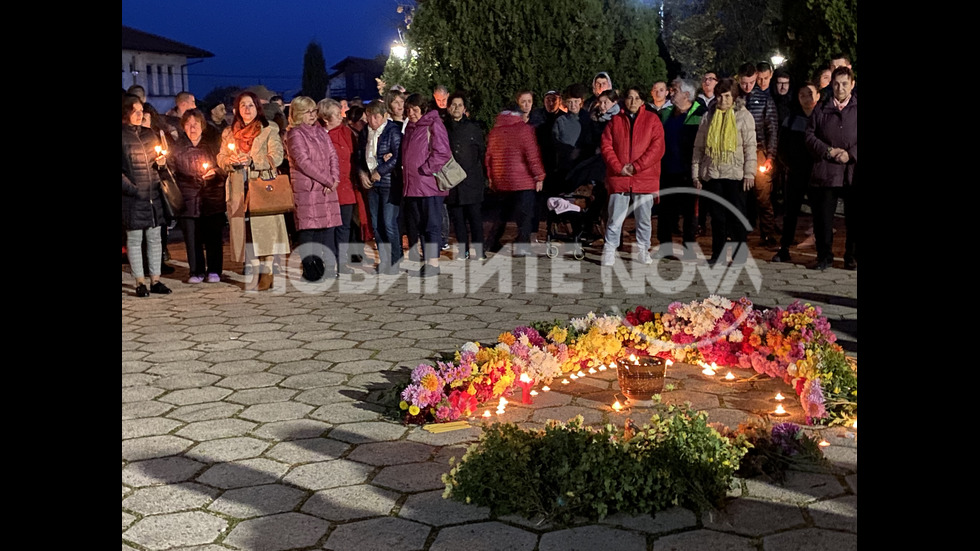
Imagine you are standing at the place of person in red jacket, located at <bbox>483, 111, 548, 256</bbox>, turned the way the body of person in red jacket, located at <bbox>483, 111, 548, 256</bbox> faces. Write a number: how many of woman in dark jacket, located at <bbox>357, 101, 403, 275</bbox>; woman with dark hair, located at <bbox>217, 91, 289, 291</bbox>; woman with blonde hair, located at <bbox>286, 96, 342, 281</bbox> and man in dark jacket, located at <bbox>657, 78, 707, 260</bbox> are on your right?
1

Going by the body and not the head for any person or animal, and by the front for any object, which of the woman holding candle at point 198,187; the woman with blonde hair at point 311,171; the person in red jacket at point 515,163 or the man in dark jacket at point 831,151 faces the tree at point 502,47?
the person in red jacket

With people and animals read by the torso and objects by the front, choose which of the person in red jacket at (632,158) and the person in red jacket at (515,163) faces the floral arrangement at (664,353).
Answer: the person in red jacket at (632,158)

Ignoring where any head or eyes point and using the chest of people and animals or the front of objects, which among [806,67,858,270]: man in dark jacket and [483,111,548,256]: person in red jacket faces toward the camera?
the man in dark jacket

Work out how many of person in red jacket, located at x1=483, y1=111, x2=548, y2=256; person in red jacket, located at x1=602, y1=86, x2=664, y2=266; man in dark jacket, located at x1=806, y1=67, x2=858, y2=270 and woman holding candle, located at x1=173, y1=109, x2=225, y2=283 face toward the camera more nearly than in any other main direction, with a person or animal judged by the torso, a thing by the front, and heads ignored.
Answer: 3

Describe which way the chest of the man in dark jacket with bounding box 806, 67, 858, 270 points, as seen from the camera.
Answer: toward the camera

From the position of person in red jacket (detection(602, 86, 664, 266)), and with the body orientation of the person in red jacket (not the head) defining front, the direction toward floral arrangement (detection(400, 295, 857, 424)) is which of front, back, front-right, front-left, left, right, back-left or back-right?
front

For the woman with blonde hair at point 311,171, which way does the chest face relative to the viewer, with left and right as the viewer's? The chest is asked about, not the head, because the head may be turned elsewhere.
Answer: facing the viewer and to the right of the viewer

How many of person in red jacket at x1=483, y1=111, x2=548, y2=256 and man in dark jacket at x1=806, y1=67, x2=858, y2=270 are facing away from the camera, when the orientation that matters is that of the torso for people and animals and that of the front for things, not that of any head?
1

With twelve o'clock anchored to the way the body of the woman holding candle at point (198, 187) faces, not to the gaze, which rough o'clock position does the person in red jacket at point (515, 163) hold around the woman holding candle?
The person in red jacket is roughly at 9 o'clock from the woman holding candle.

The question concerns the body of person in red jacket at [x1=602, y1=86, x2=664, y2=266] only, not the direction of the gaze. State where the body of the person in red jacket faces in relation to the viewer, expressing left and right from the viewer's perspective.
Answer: facing the viewer

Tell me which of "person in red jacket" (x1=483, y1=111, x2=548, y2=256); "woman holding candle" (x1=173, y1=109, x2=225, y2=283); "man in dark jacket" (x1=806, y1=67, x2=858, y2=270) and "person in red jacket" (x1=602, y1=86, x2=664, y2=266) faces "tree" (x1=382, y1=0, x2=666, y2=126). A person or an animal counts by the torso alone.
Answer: "person in red jacket" (x1=483, y1=111, x2=548, y2=256)

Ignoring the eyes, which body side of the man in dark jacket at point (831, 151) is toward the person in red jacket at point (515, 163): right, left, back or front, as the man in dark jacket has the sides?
right

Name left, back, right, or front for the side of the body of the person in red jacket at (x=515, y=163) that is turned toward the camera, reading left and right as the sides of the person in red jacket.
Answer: back

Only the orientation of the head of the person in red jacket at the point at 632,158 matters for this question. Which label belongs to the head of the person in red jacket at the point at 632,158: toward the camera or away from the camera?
toward the camera

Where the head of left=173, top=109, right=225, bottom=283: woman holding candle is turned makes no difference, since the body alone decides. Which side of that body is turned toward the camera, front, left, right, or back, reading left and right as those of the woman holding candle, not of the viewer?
front

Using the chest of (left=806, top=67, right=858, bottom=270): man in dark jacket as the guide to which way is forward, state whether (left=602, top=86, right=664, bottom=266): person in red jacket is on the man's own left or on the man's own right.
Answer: on the man's own right
